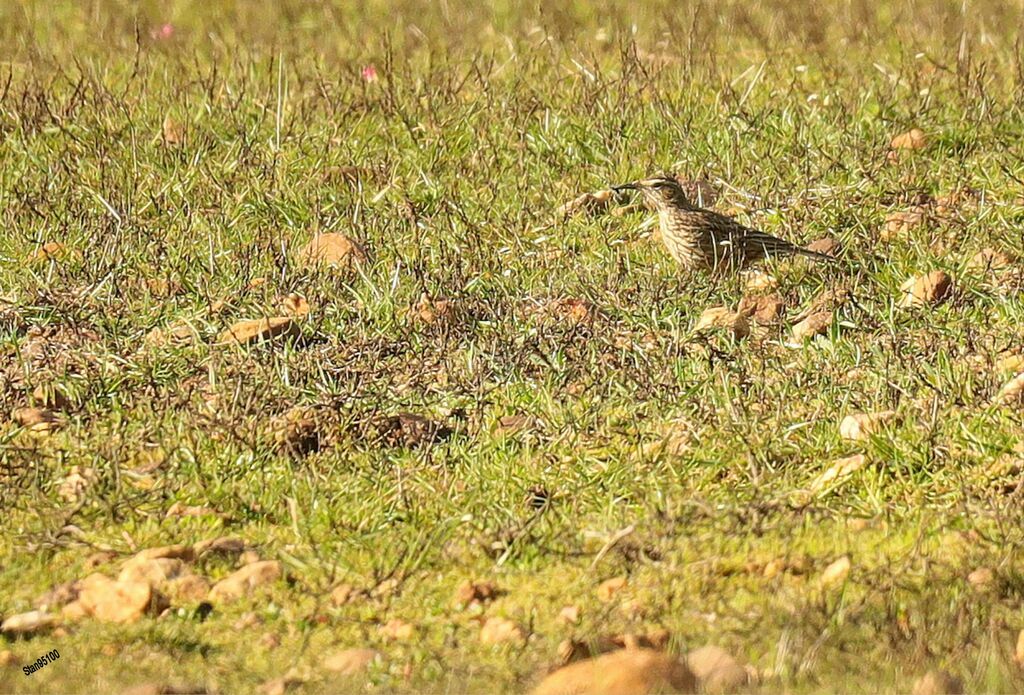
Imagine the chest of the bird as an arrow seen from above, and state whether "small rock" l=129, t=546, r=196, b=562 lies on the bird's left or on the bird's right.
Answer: on the bird's left

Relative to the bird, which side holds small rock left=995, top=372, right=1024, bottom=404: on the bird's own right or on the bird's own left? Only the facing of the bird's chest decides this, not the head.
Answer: on the bird's own left

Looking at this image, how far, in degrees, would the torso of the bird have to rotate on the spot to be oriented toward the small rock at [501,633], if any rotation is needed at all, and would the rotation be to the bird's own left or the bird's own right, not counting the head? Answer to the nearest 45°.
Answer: approximately 90° to the bird's own left

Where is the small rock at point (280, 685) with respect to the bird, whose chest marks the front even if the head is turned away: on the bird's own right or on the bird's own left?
on the bird's own left

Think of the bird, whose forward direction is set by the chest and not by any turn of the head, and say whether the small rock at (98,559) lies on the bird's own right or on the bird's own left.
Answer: on the bird's own left

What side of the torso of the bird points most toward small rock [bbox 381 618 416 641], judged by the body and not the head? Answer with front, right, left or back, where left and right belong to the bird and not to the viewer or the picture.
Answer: left

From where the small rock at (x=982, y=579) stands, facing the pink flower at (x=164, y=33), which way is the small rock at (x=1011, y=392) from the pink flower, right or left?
right

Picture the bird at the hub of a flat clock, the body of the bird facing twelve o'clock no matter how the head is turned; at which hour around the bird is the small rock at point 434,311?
The small rock is roughly at 11 o'clock from the bird.

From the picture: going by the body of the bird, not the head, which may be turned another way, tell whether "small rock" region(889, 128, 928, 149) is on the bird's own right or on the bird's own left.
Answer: on the bird's own right

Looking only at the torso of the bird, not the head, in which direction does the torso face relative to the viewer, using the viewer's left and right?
facing to the left of the viewer

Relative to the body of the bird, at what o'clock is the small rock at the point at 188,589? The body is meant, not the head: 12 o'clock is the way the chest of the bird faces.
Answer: The small rock is roughly at 10 o'clock from the bird.
